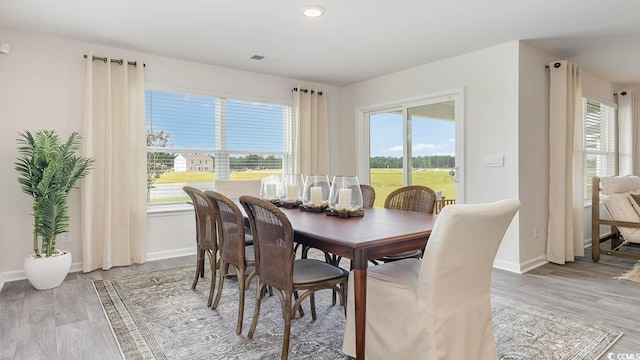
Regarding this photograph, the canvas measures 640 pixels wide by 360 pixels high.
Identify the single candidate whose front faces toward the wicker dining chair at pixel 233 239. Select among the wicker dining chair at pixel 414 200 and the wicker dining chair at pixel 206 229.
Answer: the wicker dining chair at pixel 414 200

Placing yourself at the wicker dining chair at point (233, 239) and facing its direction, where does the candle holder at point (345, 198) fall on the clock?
The candle holder is roughly at 2 o'clock from the wicker dining chair.

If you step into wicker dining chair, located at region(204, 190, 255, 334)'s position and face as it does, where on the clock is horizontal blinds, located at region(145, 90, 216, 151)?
The horizontal blinds is roughly at 10 o'clock from the wicker dining chair.

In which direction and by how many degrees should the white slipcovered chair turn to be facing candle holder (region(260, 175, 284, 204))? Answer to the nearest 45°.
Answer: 0° — it already faces it

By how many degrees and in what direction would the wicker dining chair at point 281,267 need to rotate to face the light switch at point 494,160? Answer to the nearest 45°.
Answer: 0° — it already faces it

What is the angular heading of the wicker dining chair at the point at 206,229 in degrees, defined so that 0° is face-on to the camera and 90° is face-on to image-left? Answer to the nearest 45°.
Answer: approximately 225°

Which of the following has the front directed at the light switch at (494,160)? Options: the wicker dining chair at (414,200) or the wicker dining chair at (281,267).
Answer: the wicker dining chair at (281,267)

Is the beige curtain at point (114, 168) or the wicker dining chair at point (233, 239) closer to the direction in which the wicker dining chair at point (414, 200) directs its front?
the wicker dining chair

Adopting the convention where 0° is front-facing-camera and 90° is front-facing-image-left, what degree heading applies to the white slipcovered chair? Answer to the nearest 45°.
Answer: approximately 135°

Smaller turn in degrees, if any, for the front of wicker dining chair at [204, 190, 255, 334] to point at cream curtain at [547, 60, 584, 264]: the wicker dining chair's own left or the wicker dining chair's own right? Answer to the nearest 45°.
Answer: approximately 45° to the wicker dining chair's own right

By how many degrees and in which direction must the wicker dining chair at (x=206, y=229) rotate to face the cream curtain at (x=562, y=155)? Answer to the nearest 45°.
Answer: approximately 45° to its right

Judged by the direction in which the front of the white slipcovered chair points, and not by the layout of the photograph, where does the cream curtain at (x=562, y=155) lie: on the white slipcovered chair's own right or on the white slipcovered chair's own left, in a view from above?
on the white slipcovered chair's own right
